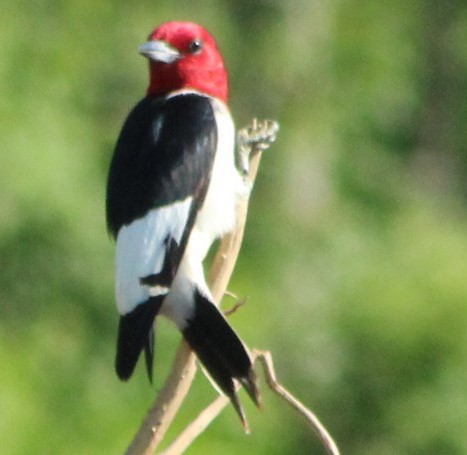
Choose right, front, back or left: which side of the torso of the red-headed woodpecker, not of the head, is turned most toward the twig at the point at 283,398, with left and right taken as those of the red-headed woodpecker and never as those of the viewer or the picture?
right
